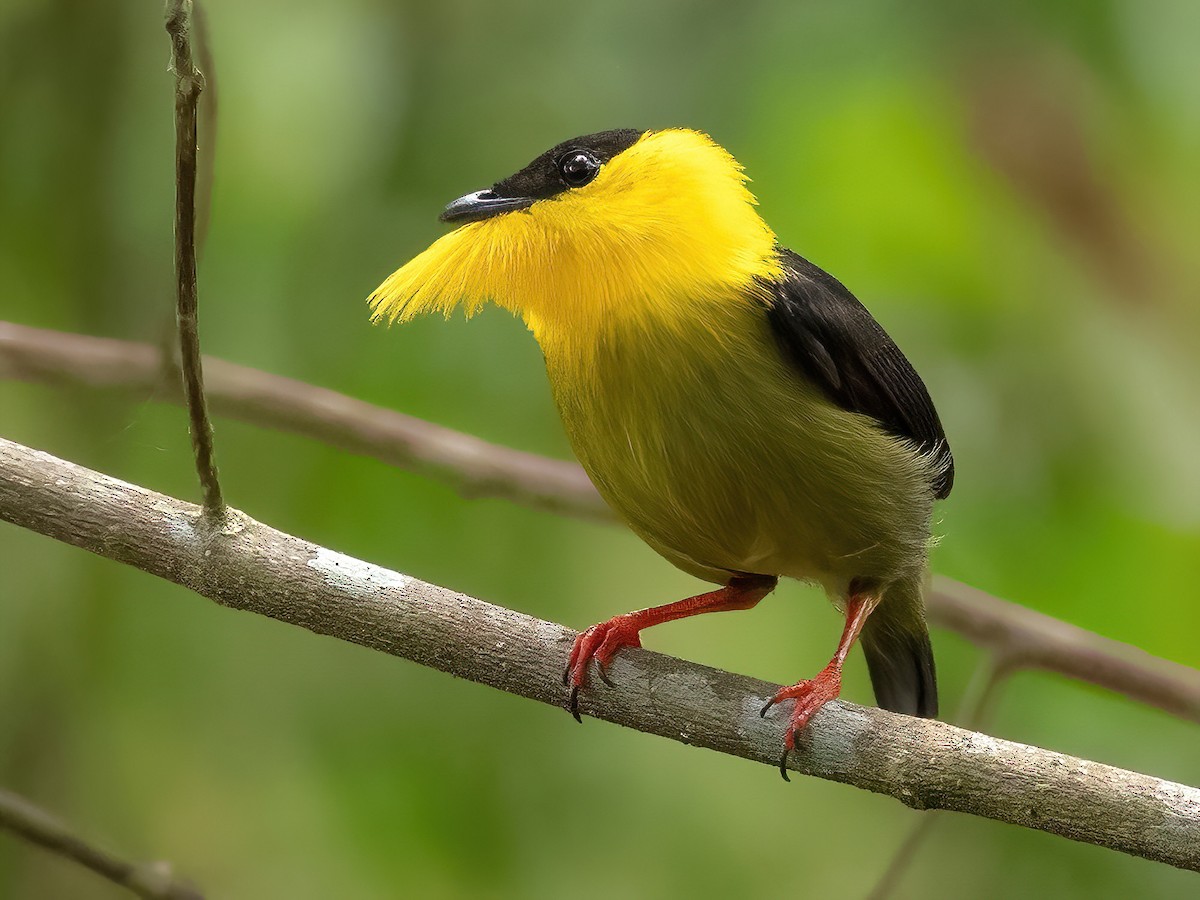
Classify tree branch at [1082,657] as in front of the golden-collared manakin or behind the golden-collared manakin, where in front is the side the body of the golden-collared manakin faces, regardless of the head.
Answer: behind

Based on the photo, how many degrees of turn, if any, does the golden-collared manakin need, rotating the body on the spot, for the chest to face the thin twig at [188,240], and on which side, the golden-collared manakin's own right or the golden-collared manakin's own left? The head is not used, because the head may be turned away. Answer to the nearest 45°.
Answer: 0° — it already faces it

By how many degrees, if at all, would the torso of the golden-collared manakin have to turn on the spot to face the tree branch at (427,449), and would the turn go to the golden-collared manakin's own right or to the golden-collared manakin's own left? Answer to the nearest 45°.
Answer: approximately 90° to the golden-collared manakin's own right

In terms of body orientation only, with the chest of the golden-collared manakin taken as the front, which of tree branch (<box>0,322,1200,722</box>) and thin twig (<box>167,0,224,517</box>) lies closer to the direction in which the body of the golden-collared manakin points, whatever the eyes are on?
the thin twig

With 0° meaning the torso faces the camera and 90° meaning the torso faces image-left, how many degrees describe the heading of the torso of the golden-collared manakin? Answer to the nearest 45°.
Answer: approximately 45°

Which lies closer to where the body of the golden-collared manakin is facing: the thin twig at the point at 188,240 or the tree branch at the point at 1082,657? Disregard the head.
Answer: the thin twig
